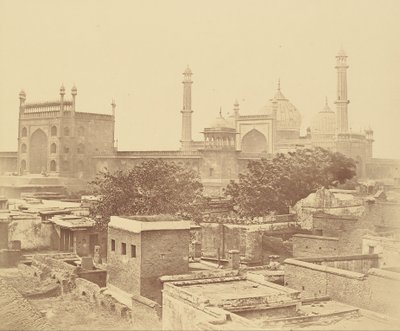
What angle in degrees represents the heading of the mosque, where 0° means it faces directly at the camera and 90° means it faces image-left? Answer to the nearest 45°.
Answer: approximately 45°

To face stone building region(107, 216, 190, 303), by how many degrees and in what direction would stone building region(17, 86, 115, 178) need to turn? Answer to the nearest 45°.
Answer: approximately 45° to its left

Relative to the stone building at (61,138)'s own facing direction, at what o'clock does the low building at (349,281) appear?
The low building is roughly at 10 o'clock from the stone building.

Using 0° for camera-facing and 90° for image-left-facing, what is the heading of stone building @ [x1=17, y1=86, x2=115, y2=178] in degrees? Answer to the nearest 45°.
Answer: approximately 45°

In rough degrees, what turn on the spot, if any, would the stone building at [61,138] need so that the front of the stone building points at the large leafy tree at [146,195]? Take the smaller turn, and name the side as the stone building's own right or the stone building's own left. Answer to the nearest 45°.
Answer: approximately 45° to the stone building's own left

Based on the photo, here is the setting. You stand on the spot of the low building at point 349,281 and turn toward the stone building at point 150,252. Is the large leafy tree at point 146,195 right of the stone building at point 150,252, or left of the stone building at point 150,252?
right
